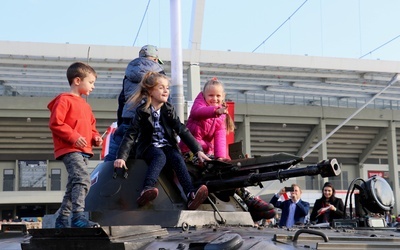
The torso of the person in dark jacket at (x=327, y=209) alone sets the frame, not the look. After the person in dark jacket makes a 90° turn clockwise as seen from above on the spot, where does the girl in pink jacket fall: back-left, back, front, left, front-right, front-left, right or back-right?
front-left

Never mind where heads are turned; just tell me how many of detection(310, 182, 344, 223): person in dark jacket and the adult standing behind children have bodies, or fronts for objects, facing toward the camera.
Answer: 1

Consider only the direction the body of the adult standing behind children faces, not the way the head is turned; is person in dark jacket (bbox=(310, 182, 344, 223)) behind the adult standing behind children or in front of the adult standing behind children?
in front

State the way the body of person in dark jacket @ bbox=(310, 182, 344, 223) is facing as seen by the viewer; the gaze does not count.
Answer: toward the camera

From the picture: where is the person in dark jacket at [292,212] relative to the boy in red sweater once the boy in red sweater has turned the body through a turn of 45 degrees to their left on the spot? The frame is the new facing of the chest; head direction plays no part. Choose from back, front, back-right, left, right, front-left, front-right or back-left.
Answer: front-left

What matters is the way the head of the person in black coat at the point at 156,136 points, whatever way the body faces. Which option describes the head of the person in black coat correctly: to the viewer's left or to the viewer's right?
to the viewer's right

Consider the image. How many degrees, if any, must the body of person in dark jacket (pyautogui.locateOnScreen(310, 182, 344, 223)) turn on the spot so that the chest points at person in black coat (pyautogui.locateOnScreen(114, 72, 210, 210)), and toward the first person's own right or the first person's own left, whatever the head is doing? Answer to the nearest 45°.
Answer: approximately 45° to the first person's own right

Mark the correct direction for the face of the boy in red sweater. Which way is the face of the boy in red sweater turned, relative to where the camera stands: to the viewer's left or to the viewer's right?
to the viewer's right
